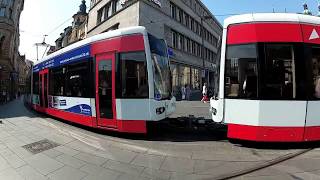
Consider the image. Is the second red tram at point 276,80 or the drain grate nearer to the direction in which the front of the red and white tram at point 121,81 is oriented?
the second red tram

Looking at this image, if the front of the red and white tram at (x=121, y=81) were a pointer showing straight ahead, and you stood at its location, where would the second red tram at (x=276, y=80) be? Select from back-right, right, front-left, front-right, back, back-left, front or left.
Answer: front

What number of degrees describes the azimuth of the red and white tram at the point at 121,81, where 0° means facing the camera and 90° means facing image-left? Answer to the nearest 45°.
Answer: approximately 315°

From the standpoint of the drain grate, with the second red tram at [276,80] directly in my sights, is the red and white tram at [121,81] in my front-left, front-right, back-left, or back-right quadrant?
front-left
